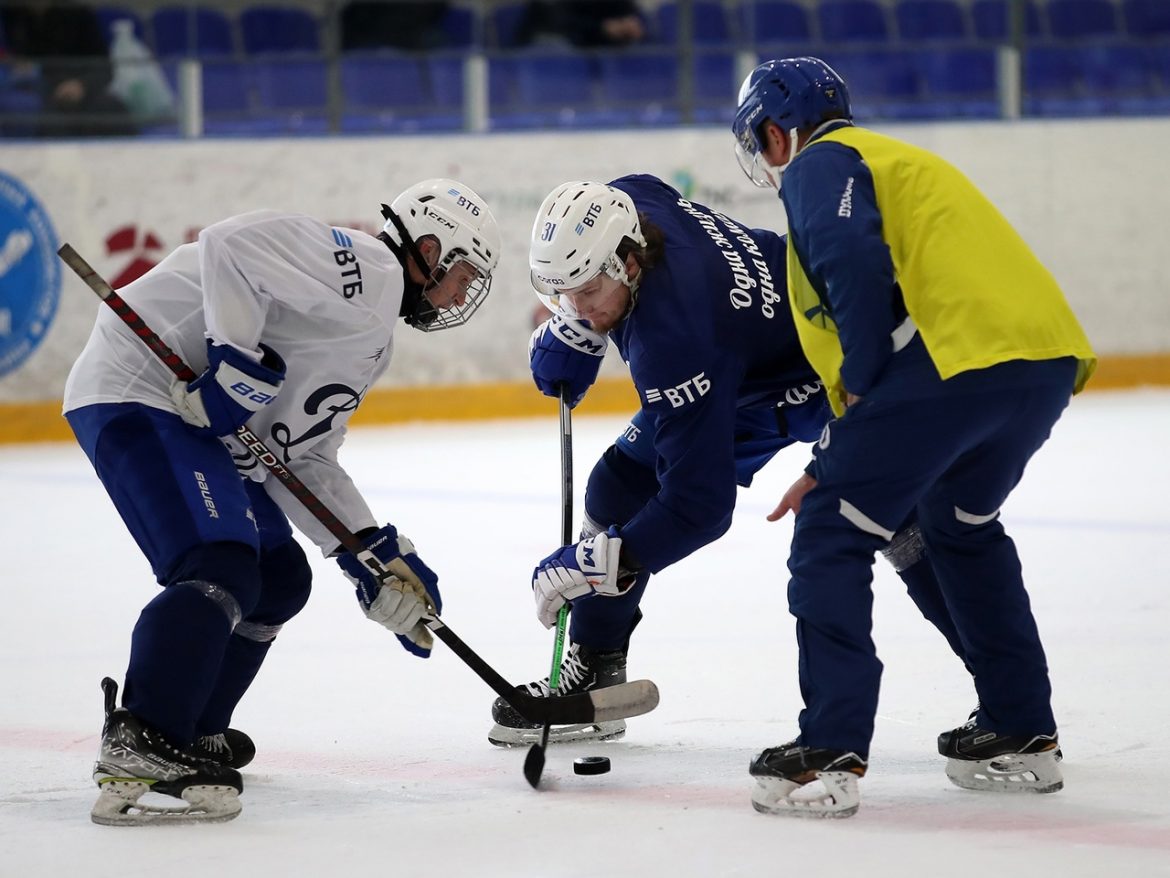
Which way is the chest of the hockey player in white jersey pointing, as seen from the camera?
to the viewer's right

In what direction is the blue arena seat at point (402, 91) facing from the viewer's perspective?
toward the camera

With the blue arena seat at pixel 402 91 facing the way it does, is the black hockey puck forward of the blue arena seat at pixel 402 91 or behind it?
forward

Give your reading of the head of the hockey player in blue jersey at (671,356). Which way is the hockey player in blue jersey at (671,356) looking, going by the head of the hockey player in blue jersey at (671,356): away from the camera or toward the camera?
toward the camera

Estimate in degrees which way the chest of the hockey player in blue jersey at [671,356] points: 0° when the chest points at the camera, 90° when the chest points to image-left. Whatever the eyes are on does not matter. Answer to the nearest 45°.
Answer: approximately 90°

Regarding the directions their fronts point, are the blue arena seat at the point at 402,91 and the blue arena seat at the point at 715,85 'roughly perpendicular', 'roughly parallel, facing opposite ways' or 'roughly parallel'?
roughly parallel

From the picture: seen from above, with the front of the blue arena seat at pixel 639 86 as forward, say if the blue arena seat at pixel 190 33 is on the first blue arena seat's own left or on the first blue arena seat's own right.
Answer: on the first blue arena seat's own right

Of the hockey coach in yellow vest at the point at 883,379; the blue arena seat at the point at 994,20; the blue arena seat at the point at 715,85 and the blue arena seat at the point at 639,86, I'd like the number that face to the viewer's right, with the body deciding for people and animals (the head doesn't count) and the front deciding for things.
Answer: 0

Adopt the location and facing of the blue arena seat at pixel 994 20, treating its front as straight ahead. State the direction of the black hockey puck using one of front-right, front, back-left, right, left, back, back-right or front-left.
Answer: front

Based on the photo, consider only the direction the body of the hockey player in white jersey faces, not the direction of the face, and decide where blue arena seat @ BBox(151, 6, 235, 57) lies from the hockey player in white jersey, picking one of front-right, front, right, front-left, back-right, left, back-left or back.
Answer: left

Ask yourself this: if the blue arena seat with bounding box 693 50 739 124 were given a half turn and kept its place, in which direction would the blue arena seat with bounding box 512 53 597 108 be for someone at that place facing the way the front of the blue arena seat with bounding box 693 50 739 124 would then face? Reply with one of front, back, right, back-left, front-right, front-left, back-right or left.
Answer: left

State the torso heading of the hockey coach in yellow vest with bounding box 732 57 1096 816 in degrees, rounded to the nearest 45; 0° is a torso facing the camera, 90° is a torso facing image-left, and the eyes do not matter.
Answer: approximately 135°

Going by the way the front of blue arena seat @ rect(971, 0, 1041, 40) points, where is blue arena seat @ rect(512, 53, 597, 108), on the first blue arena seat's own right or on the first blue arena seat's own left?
on the first blue arena seat's own right

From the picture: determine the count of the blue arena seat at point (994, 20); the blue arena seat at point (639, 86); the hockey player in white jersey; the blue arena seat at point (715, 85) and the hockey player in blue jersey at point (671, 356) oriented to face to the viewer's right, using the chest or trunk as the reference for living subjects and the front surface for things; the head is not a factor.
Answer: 1

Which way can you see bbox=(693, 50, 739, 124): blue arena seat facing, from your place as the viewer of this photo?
facing the viewer

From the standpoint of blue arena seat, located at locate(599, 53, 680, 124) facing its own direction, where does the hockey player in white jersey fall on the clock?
The hockey player in white jersey is roughly at 12 o'clock from the blue arena seat.
